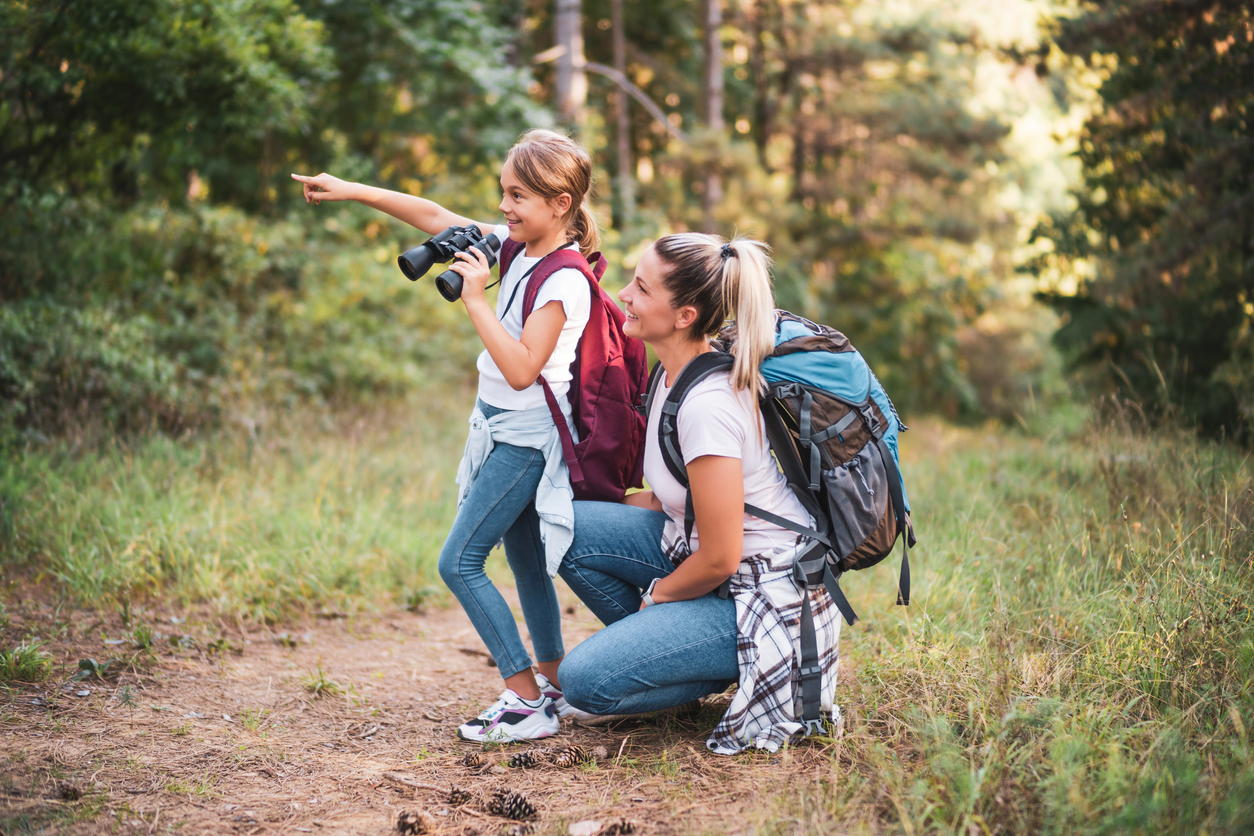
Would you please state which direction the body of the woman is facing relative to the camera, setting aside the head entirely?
to the viewer's left

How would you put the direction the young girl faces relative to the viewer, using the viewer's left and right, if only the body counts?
facing to the left of the viewer

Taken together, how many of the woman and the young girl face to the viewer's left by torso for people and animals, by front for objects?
2

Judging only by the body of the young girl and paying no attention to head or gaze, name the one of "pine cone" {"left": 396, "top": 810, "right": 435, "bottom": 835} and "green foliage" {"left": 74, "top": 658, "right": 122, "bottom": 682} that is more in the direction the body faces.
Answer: the green foliage

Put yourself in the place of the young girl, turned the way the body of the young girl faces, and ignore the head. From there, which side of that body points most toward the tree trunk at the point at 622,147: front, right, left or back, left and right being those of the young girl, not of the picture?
right
